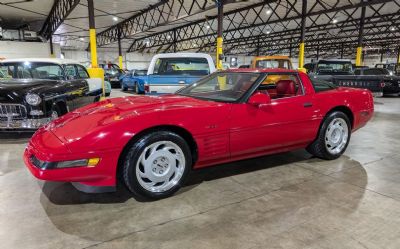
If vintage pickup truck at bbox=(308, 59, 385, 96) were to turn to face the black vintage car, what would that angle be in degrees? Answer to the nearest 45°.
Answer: approximately 90° to its left

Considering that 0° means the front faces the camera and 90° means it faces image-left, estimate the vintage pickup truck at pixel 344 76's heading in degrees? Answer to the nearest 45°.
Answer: approximately 135°
